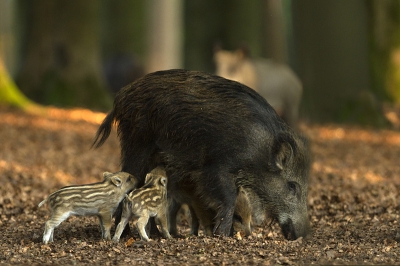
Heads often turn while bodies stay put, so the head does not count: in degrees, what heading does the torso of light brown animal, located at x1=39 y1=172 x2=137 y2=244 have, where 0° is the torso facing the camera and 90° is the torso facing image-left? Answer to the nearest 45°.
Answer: approximately 270°

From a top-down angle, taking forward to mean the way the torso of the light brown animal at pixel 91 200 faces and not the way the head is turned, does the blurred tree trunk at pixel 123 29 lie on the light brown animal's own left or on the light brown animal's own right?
on the light brown animal's own left

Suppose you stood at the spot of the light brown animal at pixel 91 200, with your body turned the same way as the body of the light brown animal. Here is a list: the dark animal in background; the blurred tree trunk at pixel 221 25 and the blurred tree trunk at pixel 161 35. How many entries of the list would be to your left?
3

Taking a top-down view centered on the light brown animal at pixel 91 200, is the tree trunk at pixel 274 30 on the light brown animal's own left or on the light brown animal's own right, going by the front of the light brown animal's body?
on the light brown animal's own left

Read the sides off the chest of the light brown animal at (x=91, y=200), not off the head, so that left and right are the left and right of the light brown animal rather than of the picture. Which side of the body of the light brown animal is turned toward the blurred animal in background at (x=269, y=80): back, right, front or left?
left

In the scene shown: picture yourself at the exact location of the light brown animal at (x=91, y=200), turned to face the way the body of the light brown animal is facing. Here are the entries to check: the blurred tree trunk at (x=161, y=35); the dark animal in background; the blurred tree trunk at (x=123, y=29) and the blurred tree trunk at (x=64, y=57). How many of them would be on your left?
4

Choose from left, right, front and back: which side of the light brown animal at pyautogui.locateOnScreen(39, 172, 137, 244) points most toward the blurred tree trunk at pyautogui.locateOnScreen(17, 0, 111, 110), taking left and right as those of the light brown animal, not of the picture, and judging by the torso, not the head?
left
